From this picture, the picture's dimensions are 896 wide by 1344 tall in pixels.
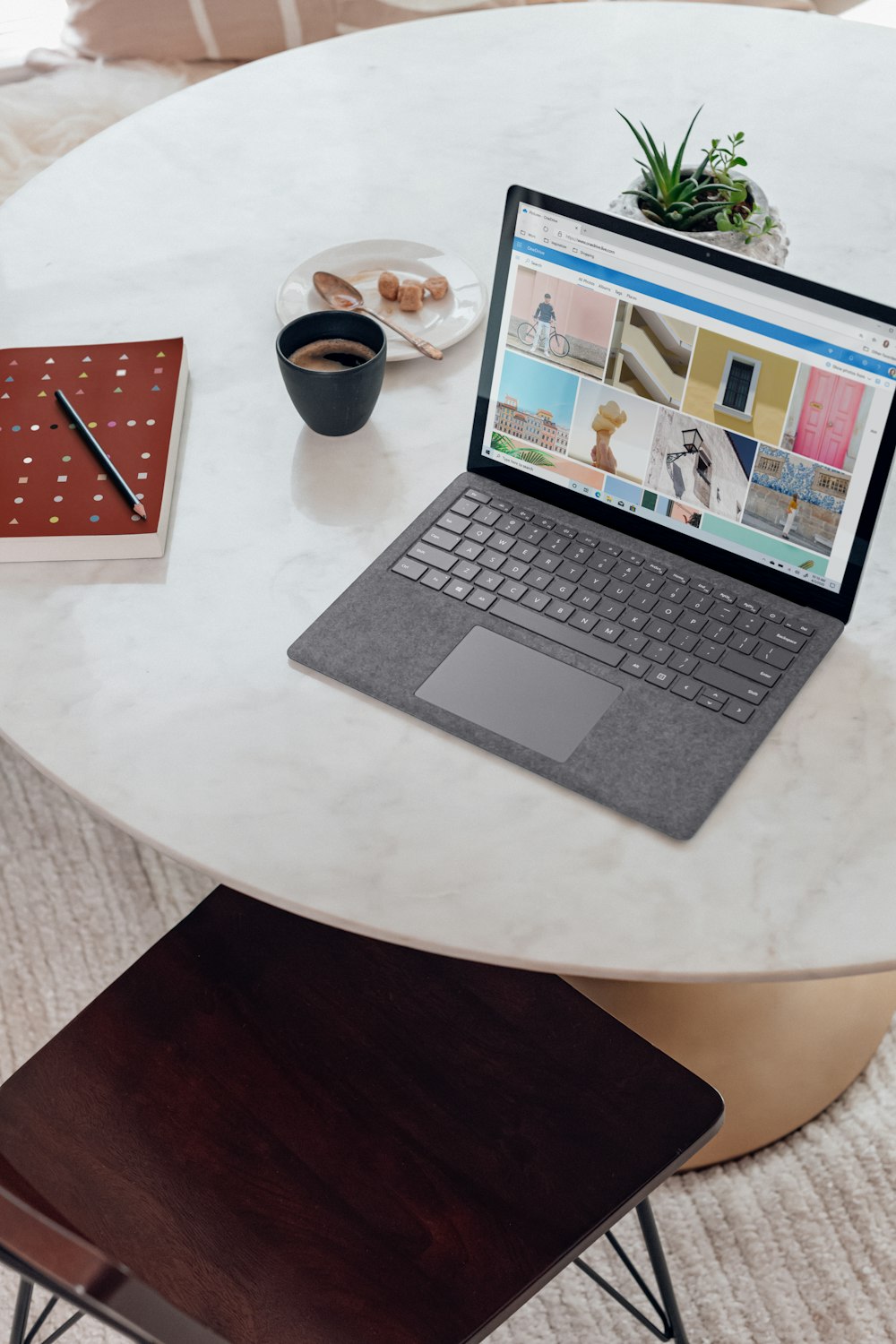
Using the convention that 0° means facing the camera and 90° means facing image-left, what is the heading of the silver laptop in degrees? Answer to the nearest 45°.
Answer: approximately 45°

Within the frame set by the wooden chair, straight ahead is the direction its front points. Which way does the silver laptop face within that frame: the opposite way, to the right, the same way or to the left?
the opposite way

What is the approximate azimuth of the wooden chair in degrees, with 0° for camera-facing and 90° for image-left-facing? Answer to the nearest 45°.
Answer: approximately 225°

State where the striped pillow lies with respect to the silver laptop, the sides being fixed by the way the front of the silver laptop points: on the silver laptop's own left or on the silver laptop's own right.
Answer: on the silver laptop's own right
